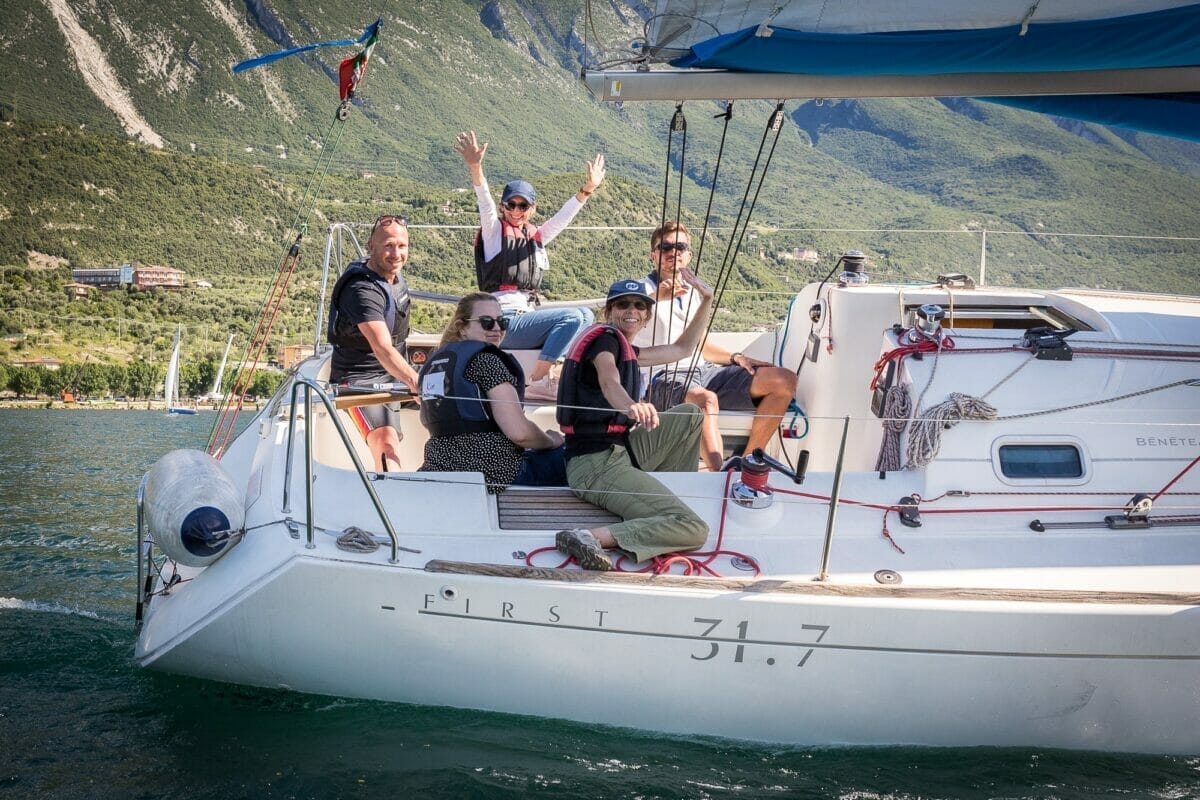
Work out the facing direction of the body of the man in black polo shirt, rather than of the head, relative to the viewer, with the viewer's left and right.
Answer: facing the viewer and to the right of the viewer

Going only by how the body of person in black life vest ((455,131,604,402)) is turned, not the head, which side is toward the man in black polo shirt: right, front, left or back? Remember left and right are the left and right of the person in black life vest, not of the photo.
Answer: right

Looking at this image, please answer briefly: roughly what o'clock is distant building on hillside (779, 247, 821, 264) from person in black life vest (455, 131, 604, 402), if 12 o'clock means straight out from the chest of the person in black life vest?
The distant building on hillside is roughly at 8 o'clock from the person in black life vest.

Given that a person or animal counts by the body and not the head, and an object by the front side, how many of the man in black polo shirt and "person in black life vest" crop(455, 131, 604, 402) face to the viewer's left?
0

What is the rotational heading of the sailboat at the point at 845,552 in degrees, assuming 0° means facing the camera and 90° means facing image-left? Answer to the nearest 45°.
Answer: approximately 270°

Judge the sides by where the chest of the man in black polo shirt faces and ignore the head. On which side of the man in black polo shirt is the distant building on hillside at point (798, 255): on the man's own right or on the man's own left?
on the man's own left

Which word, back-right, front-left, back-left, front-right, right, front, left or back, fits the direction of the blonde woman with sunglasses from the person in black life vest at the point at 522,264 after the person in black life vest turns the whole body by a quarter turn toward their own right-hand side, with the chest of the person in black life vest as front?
front-left

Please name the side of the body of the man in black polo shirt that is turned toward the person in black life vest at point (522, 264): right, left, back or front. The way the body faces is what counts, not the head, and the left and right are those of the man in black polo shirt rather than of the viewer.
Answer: left
